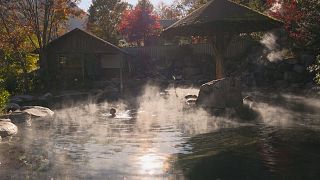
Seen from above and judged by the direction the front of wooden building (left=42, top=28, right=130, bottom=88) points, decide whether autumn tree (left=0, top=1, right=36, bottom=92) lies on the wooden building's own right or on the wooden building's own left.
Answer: on the wooden building's own right

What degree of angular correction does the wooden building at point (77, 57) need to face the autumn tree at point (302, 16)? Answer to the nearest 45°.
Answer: approximately 45° to its left

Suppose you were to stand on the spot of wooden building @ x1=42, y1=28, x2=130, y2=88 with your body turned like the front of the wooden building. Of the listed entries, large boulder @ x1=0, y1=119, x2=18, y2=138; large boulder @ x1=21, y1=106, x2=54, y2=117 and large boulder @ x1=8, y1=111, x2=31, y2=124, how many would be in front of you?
3

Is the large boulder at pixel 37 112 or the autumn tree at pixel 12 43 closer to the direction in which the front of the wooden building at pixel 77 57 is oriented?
the large boulder

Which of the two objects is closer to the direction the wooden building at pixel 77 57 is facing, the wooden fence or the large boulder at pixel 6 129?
the large boulder

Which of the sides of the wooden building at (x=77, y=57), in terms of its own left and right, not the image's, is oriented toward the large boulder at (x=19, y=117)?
front

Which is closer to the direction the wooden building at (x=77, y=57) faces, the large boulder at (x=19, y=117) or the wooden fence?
the large boulder

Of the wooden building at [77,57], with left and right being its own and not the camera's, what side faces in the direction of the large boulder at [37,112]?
front

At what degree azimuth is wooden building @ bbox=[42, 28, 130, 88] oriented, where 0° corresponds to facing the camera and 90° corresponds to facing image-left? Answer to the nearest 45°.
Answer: approximately 0°

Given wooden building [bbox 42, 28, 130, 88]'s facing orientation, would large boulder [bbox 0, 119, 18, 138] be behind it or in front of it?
in front

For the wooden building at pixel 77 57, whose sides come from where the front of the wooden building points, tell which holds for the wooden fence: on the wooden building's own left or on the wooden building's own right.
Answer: on the wooden building's own left
